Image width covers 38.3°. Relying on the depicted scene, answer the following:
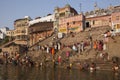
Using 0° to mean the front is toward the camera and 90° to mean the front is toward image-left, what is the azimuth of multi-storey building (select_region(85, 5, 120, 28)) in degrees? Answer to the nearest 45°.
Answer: approximately 45°

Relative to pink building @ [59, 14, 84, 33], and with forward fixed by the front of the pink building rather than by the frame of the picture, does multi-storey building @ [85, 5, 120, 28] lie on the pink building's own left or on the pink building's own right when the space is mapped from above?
on the pink building's own left

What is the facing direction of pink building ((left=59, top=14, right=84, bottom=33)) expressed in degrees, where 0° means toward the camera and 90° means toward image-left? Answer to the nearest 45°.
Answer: approximately 45°

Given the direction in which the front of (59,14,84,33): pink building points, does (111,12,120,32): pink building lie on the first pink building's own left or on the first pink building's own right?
on the first pink building's own left
